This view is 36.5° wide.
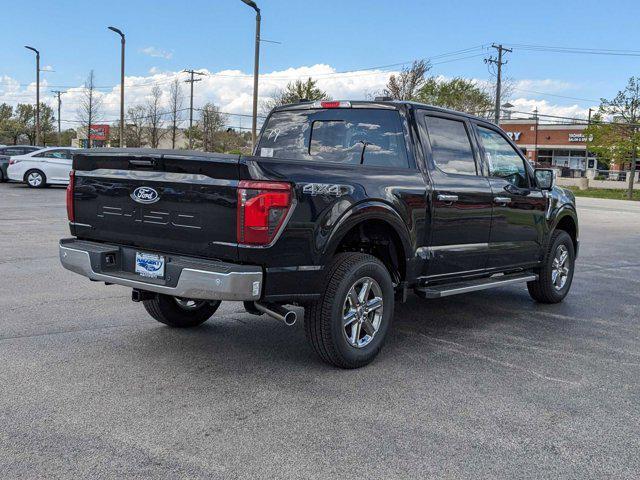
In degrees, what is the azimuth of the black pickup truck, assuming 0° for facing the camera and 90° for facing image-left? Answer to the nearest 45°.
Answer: approximately 225°

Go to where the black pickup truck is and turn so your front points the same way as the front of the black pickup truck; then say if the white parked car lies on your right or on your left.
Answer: on your left

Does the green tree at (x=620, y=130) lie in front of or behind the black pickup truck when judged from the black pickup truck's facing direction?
in front

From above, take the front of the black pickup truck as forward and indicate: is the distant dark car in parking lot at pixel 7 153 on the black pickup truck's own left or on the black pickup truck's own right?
on the black pickup truck's own left

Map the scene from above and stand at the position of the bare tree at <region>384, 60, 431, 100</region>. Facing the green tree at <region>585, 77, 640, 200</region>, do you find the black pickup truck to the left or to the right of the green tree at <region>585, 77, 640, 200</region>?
right

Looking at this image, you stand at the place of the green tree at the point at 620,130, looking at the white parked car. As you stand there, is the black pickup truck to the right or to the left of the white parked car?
left

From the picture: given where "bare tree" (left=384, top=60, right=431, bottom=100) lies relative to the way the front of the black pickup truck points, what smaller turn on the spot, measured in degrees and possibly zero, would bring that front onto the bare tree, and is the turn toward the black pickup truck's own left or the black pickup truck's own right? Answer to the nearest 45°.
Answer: approximately 45° to the black pickup truck's own left

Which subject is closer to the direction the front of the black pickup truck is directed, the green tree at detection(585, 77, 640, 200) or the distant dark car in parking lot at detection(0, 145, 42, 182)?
the green tree
